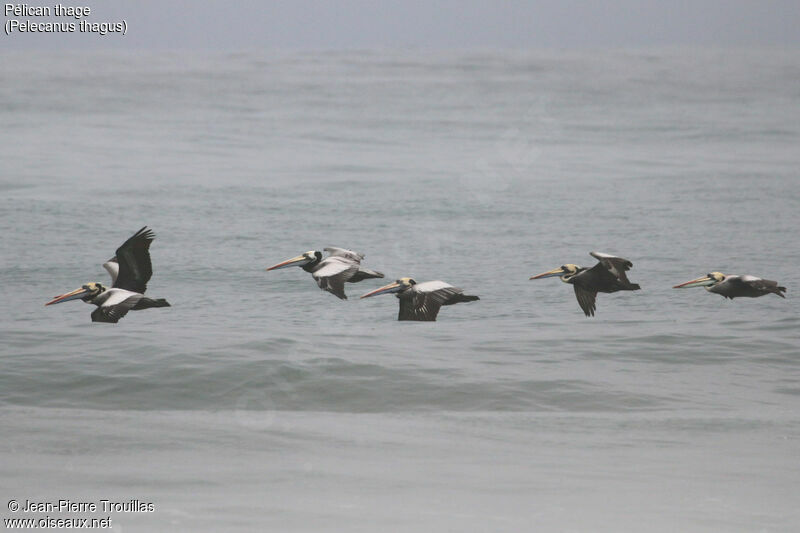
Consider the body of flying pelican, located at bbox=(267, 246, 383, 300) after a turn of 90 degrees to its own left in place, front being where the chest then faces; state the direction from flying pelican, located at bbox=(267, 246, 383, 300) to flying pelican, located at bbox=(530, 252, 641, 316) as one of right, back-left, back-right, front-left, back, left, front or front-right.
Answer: left

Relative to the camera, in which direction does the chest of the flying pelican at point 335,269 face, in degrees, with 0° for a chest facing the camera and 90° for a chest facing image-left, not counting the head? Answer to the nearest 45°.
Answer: approximately 90°

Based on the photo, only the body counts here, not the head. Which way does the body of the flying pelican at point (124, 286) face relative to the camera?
to the viewer's left

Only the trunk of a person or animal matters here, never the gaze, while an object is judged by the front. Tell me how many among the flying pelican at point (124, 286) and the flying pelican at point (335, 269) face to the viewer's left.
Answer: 2

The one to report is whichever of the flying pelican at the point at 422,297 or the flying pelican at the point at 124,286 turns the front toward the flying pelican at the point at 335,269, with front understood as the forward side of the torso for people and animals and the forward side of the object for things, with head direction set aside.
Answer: the flying pelican at the point at 422,297

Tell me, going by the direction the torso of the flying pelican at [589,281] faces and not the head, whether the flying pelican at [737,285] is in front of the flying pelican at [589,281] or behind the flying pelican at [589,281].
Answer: behind

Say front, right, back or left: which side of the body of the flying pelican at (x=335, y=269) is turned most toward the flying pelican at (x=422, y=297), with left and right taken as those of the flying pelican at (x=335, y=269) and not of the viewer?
back

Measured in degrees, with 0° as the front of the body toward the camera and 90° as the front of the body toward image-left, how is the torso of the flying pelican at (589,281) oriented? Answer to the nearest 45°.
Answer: approximately 90°

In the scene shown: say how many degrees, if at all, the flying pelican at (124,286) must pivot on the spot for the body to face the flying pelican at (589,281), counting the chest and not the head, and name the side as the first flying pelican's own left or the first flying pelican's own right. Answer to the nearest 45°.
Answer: approximately 180°

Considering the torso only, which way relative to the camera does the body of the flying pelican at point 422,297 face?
to the viewer's left

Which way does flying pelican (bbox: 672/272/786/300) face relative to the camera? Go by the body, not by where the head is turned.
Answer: to the viewer's left
